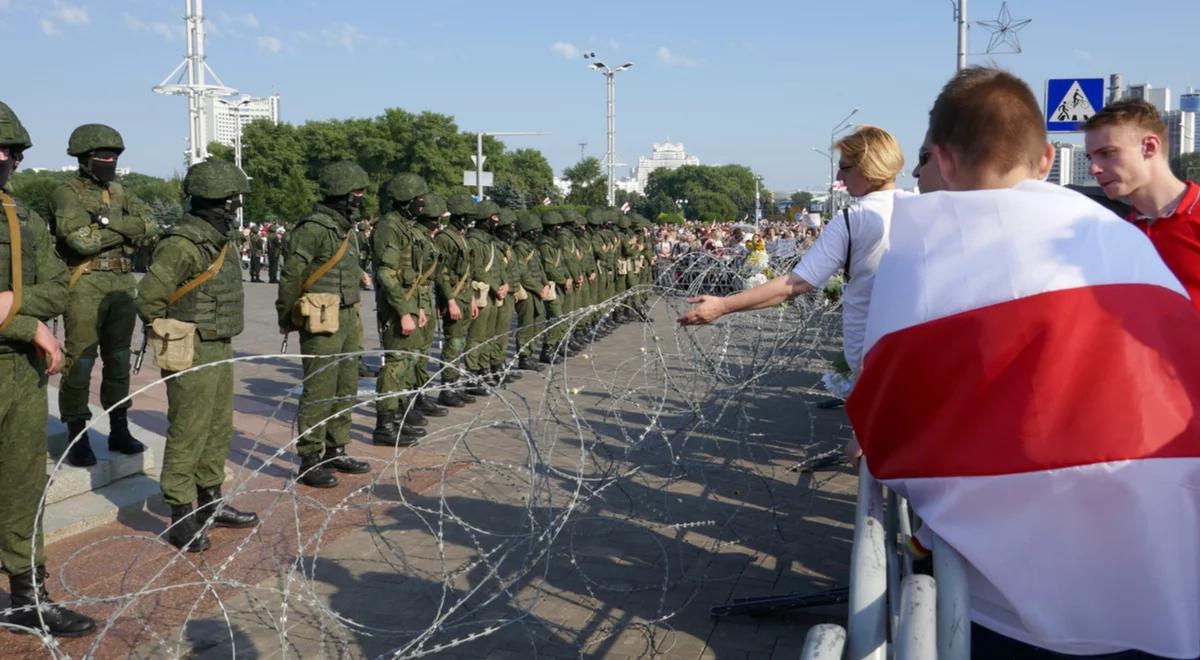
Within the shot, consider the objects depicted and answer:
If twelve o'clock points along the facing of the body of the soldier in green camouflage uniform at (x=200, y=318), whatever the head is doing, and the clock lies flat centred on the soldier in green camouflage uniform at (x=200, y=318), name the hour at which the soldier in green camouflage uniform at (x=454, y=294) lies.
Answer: the soldier in green camouflage uniform at (x=454, y=294) is roughly at 10 o'clock from the soldier in green camouflage uniform at (x=200, y=318).

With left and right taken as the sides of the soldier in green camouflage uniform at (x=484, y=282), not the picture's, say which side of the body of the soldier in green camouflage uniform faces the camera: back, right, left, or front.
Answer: right

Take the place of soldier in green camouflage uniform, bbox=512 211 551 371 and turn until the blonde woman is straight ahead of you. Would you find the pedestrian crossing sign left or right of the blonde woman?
left

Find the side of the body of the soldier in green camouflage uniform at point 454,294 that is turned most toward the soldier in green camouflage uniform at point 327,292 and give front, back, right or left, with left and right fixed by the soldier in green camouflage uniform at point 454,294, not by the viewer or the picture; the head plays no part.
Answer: right

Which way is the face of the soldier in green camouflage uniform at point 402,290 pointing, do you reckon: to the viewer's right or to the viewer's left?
to the viewer's right

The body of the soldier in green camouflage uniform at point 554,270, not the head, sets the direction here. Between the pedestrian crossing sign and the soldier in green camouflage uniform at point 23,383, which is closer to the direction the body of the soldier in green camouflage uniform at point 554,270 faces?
the pedestrian crossing sign

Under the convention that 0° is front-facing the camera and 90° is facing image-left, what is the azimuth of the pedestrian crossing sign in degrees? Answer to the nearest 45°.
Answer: approximately 0°

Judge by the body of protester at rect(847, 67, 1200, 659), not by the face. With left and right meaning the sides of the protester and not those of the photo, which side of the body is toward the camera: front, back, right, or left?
back

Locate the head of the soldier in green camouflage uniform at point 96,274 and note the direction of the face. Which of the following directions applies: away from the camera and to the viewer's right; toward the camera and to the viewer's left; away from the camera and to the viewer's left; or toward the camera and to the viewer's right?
toward the camera and to the viewer's right

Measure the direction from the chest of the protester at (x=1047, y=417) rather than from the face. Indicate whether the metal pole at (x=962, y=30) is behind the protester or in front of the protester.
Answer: in front

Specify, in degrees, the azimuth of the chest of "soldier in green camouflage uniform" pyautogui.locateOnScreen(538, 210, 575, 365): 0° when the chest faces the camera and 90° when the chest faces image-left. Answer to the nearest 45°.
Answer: approximately 270°

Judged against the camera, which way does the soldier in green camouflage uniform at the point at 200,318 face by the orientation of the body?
to the viewer's right

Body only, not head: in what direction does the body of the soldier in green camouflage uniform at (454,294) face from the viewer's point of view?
to the viewer's right

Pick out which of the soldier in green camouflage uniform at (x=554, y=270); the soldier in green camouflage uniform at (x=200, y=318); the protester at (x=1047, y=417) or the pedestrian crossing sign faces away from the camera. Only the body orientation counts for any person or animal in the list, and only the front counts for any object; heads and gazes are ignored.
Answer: the protester

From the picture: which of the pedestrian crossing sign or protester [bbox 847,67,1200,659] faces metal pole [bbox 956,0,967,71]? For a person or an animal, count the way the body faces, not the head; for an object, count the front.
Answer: the protester

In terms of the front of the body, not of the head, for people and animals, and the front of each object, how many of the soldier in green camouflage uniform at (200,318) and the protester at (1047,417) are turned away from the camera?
1

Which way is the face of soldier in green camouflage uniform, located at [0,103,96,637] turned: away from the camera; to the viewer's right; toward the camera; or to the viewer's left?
to the viewer's right
